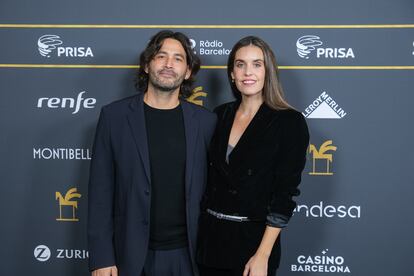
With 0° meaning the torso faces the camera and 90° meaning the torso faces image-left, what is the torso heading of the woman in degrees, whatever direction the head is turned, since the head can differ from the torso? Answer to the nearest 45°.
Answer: approximately 45°
